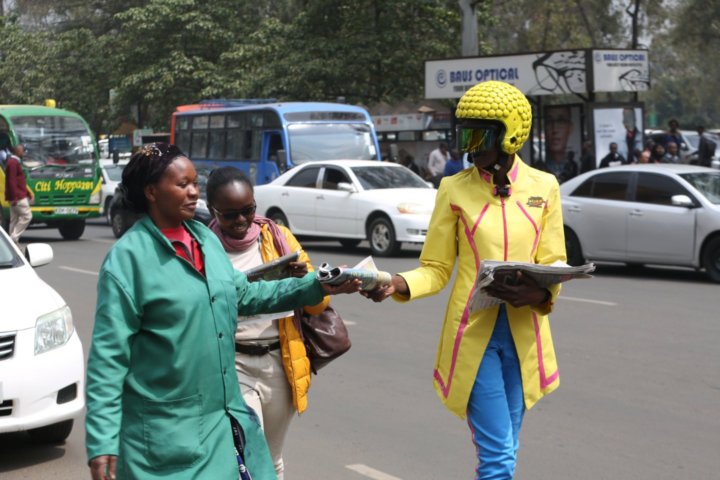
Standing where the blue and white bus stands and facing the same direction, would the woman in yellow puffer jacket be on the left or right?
on its right

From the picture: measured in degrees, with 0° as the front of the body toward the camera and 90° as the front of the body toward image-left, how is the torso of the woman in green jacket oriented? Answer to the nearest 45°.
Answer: approximately 315°

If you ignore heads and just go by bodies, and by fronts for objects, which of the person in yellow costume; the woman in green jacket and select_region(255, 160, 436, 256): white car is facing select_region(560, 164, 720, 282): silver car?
select_region(255, 160, 436, 256): white car

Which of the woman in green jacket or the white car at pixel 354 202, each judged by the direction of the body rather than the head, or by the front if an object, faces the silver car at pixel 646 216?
the white car at pixel 354 202

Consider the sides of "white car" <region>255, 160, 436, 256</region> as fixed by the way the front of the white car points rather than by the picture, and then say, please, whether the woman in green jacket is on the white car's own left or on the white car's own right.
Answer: on the white car's own right

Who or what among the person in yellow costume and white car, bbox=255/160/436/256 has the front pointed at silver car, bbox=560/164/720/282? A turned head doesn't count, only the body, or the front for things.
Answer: white car, bbox=255/160/436/256

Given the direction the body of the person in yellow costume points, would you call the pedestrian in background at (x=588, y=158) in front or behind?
behind

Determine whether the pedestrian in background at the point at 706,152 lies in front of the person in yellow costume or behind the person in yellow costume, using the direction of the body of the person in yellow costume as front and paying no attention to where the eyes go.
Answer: behind
